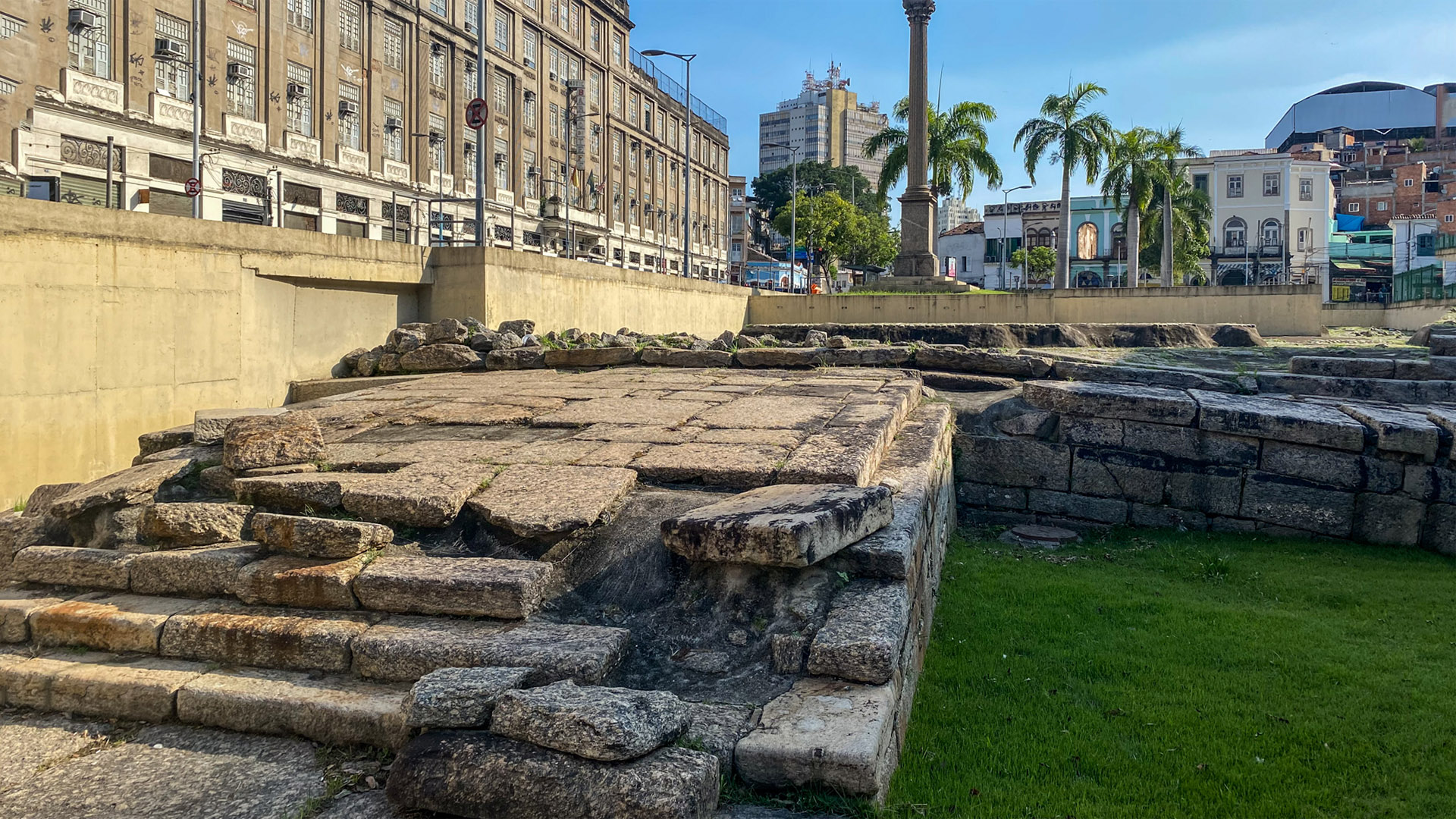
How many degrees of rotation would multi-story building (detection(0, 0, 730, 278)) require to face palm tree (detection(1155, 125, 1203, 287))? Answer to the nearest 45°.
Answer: approximately 45° to its left

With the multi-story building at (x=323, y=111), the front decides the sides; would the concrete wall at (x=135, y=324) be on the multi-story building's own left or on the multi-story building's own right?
on the multi-story building's own right

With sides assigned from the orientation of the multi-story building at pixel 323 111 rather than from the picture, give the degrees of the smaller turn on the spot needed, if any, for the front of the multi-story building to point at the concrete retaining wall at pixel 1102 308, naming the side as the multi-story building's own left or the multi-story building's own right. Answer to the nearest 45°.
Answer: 0° — it already faces it

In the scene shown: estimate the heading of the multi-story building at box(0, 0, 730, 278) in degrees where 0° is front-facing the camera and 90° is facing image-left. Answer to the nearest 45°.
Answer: approximately 315°

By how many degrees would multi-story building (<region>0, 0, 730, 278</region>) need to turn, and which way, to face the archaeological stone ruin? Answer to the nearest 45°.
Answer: approximately 45° to its right
